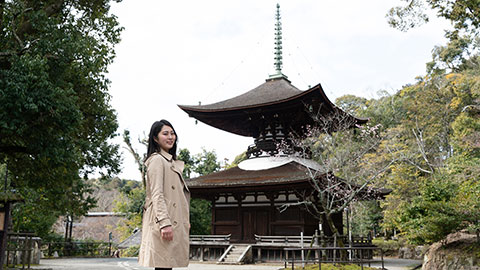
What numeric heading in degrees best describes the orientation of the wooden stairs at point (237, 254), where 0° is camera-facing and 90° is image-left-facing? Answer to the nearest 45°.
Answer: approximately 45°

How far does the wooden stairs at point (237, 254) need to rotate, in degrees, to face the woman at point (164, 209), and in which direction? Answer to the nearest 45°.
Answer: approximately 45° to its left

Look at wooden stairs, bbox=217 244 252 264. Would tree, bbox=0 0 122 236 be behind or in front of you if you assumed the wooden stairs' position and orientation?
in front

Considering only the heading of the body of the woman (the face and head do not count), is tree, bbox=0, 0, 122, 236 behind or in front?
behind

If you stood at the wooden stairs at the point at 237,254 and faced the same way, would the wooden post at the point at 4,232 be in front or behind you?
in front

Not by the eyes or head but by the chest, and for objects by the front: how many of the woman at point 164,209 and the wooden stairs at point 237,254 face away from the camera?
0

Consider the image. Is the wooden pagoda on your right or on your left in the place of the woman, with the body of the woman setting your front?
on your left

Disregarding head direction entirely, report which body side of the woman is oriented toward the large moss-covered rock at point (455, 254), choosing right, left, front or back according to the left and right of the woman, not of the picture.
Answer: left

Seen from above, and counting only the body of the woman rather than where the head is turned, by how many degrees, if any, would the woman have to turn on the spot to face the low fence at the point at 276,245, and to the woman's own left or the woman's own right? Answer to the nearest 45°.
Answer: approximately 135° to the woman's own left

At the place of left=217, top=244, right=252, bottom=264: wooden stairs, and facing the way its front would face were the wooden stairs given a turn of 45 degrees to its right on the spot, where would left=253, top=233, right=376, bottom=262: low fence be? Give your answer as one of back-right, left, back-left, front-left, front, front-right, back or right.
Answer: back

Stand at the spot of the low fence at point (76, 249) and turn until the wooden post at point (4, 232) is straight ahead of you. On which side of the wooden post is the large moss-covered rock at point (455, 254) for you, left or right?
left

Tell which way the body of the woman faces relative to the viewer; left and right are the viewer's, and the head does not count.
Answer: facing the viewer and to the right of the viewer

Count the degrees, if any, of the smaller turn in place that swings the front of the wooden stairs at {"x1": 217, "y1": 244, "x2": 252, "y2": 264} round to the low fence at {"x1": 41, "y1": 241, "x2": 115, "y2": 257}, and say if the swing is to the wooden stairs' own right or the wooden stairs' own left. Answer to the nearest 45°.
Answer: approximately 90° to the wooden stairs' own right
